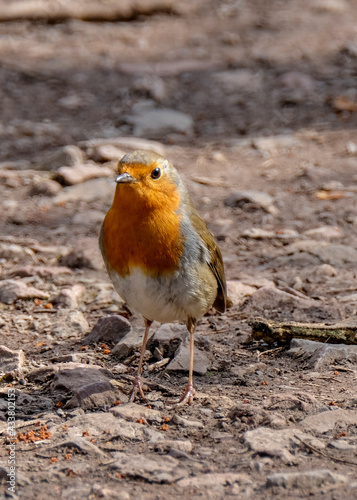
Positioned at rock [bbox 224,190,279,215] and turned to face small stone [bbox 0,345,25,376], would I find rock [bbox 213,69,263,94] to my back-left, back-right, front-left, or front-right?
back-right

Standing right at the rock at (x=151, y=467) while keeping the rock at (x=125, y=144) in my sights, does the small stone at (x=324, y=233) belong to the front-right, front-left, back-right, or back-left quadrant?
front-right

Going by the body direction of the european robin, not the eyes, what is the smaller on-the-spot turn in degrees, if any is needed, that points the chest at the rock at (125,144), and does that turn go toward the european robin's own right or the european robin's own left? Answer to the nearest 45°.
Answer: approximately 135° to the european robin's own right

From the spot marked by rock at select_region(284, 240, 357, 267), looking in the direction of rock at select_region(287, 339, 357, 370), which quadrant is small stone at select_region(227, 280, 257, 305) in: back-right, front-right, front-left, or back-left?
front-right

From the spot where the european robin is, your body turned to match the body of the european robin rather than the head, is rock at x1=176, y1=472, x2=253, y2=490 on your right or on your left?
on your left

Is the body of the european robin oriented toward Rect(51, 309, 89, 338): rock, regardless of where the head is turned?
no

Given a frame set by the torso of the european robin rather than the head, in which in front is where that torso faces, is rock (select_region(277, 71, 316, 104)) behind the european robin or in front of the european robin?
behind

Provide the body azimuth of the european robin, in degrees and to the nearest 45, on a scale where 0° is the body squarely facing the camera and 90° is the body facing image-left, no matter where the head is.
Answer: approximately 45°
